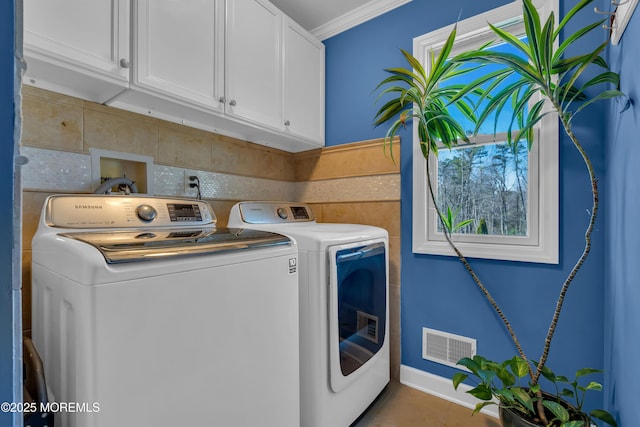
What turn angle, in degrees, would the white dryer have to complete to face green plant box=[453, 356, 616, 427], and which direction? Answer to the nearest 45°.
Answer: approximately 45° to its left

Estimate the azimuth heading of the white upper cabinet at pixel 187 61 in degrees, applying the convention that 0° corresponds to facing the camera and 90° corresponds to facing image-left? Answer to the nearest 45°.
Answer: approximately 315°

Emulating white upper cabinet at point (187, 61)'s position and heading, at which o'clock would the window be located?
The window is roughly at 11 o'clock from the white upper cabinet.

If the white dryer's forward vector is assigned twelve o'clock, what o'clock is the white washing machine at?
The white washing machine is roughly at 3 o'clock from the white dryer.

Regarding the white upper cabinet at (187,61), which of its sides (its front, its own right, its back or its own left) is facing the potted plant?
front

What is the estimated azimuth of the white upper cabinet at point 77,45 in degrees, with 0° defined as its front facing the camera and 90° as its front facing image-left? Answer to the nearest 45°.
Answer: approximately 315°

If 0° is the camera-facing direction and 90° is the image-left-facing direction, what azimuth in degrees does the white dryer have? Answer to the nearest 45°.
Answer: approximately 315°

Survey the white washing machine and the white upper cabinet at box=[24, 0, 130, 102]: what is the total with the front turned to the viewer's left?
0

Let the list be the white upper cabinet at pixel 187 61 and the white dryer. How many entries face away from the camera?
0

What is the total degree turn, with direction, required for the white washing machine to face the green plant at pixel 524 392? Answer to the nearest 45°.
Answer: approximately 45° to its left
